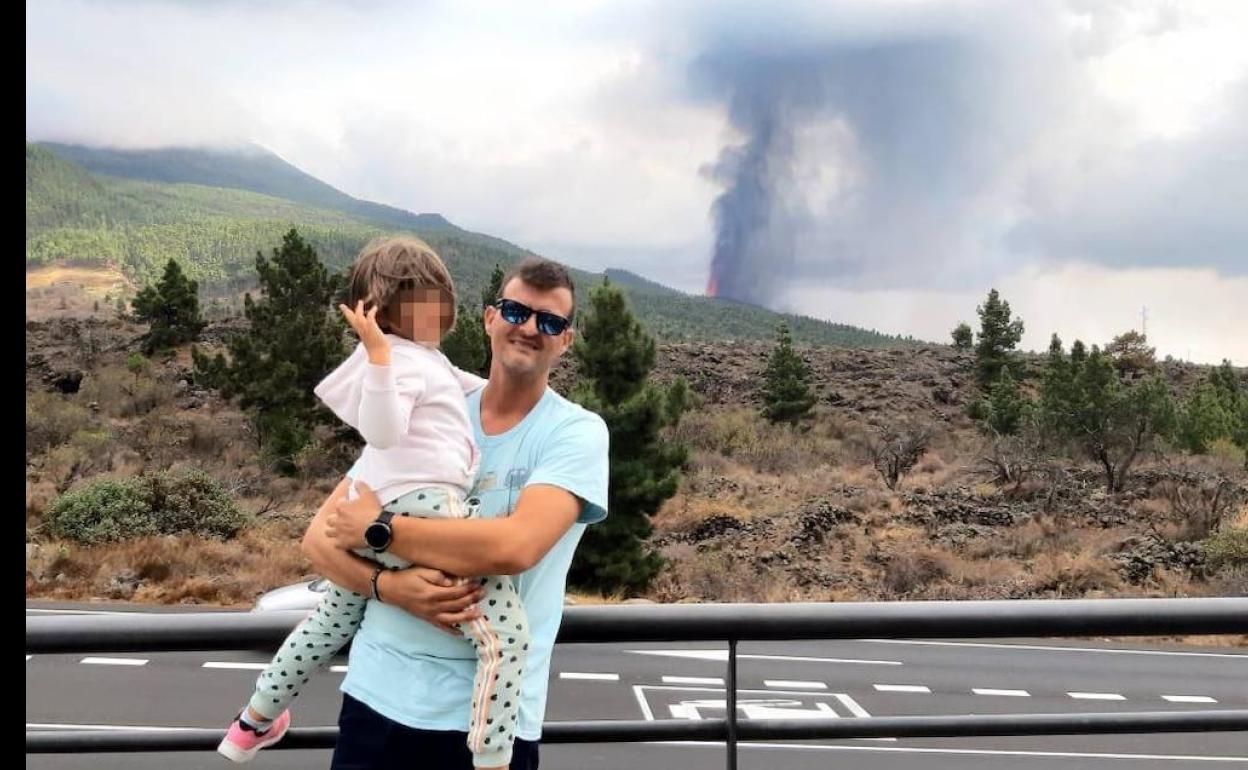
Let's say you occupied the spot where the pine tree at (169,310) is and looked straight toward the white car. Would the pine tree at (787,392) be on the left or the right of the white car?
left

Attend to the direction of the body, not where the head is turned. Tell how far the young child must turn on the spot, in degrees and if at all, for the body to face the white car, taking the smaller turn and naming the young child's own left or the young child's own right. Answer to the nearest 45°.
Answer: approximately 135° to the young child's own left

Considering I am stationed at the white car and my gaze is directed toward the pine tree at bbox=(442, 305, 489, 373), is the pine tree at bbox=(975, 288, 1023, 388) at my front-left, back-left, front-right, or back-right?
front-right

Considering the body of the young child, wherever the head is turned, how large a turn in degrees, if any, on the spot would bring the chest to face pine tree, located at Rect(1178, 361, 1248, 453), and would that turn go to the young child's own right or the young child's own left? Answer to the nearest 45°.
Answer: approximately 90° to the young child's own left

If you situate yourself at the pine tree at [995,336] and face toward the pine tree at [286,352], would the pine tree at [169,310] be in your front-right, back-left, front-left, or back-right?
front-right
